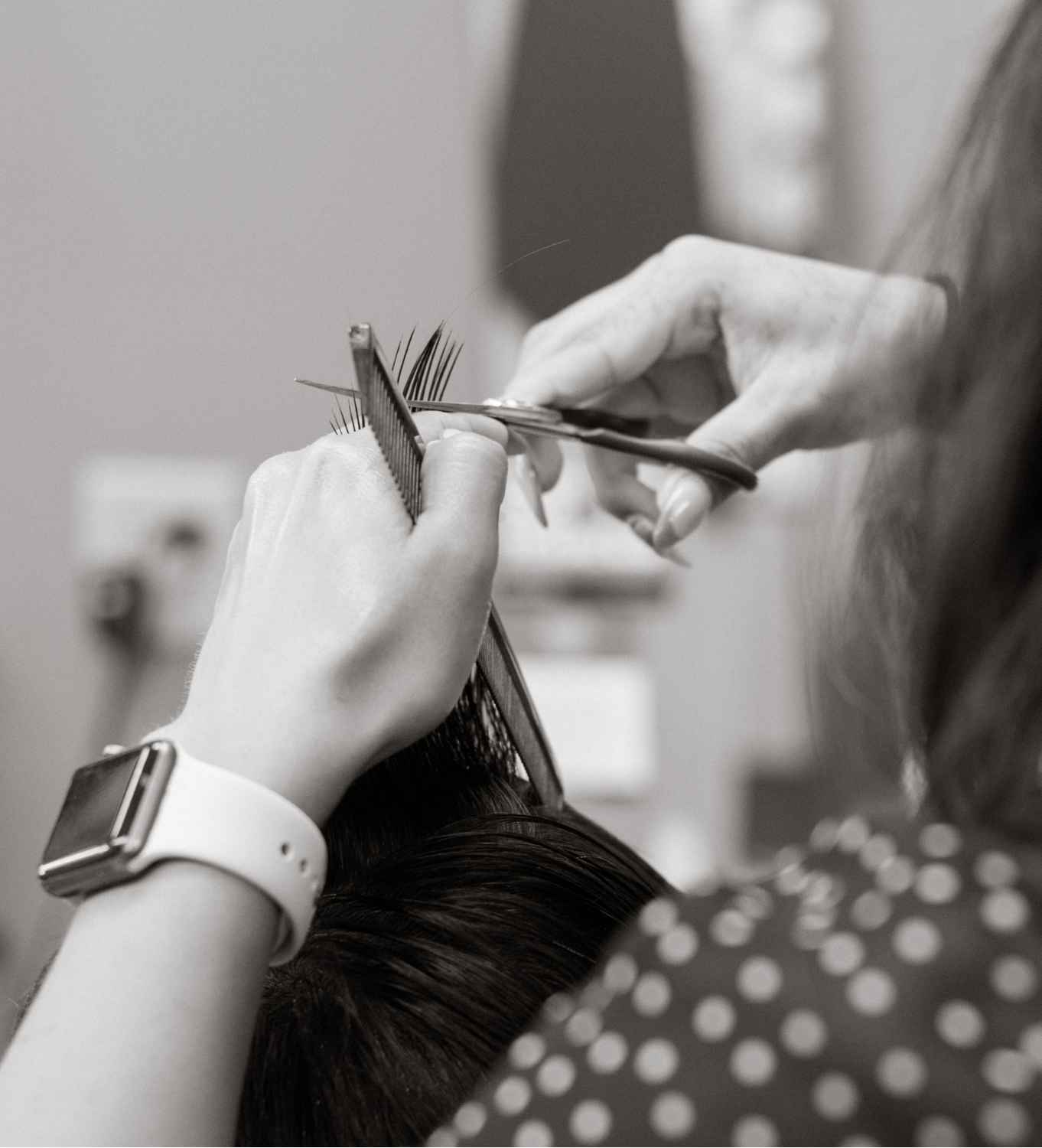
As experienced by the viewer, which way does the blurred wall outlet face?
facing the viewer
